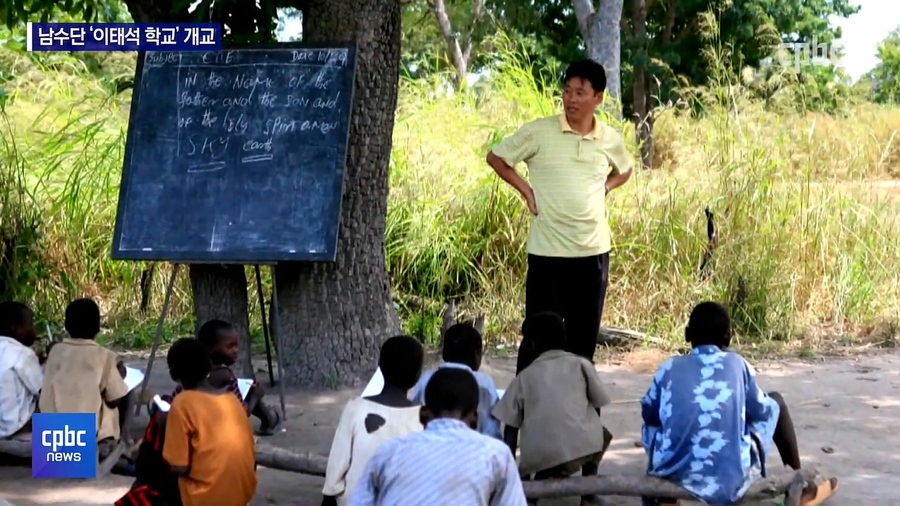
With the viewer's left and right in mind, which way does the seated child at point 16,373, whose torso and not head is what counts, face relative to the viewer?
facing away from the viewer and to the right of the viewer

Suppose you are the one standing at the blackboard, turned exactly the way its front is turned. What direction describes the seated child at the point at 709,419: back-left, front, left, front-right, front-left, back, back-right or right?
front-left

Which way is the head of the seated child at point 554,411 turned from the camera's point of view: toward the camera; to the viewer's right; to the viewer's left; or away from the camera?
away from the camera

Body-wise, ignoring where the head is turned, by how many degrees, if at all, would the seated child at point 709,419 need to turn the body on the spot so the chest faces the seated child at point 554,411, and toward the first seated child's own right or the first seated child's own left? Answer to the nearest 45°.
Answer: approximately 90° to the first seated child's own left

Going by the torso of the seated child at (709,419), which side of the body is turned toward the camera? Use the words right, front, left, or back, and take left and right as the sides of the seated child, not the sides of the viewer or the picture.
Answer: back

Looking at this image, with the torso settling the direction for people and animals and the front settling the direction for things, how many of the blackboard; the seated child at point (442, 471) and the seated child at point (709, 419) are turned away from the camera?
2

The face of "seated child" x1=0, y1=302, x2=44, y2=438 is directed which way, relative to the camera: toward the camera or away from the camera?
away from the camera

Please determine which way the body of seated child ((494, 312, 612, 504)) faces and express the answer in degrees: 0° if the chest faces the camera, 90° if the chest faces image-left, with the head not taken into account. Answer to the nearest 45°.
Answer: approximately 180°

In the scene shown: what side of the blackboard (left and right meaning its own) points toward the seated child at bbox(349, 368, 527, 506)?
front

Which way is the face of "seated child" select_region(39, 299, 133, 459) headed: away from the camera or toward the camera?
away from the camera

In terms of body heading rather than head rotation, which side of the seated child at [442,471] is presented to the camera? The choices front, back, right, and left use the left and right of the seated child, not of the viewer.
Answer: back

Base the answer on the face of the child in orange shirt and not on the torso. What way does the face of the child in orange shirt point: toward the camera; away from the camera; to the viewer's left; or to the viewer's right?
away from the camera

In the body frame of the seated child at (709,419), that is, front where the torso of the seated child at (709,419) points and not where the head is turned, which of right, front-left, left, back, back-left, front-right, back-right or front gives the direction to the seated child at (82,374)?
left
